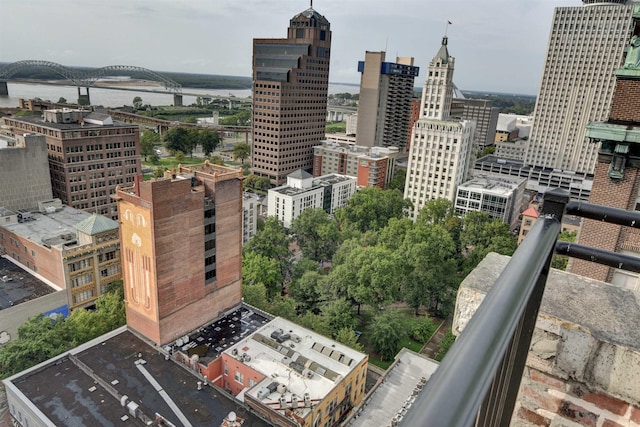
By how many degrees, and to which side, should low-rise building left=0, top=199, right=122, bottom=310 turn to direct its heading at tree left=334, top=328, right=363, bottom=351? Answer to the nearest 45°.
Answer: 0° — it already faces it

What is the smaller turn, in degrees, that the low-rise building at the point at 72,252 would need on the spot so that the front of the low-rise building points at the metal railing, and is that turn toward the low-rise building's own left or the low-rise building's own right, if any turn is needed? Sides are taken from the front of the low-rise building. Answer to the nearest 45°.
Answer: approximately 45° to the low-rise building's own right

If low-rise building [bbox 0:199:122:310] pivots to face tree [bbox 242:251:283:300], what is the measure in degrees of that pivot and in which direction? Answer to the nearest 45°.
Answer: approximately 45° to its left

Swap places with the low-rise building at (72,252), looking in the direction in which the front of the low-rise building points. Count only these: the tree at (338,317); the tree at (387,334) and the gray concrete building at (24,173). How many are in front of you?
2

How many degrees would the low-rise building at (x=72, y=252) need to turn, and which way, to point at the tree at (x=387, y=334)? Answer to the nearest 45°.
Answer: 0° — it already faces it

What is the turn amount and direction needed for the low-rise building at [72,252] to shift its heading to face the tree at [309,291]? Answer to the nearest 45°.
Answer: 0° — it already faces it

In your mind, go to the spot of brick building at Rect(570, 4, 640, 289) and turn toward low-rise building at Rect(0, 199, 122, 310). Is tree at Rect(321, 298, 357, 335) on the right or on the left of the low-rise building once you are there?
right

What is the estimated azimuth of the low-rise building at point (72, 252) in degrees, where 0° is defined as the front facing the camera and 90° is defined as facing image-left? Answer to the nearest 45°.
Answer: approximately 315°
